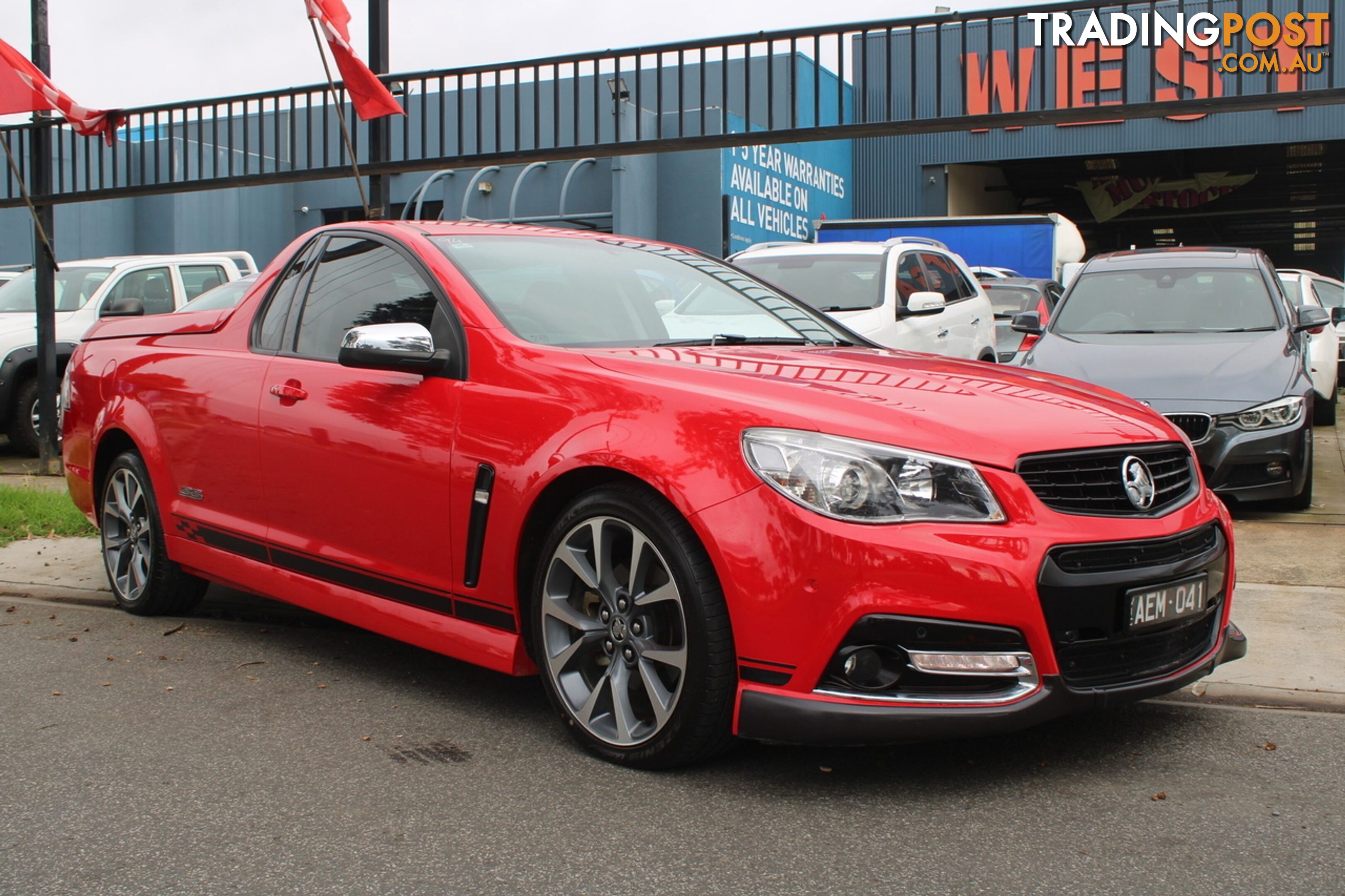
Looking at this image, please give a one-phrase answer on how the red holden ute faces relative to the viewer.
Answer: facing the viewer and to the right of the viewer

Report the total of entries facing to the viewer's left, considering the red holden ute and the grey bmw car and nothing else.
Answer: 0

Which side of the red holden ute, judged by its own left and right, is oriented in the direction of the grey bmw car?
left

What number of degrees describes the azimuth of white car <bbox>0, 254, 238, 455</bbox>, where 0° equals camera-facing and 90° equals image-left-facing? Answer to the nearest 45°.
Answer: approximately 45°

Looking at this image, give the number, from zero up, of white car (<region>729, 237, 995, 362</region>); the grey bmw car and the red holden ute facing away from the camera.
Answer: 0

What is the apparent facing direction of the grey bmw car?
toward the camera

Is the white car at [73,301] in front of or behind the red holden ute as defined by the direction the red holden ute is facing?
behind

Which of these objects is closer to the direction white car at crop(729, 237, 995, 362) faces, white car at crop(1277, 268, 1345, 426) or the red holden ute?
the red holden ute

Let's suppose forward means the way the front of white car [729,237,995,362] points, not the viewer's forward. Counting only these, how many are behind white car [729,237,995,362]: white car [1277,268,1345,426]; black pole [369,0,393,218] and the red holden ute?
1

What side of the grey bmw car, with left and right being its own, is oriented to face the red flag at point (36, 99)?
right

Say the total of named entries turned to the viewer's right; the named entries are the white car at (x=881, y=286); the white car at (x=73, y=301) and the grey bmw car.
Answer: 0

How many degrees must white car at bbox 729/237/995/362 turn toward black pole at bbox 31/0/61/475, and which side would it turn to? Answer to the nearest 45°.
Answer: approximately 45° to its right
